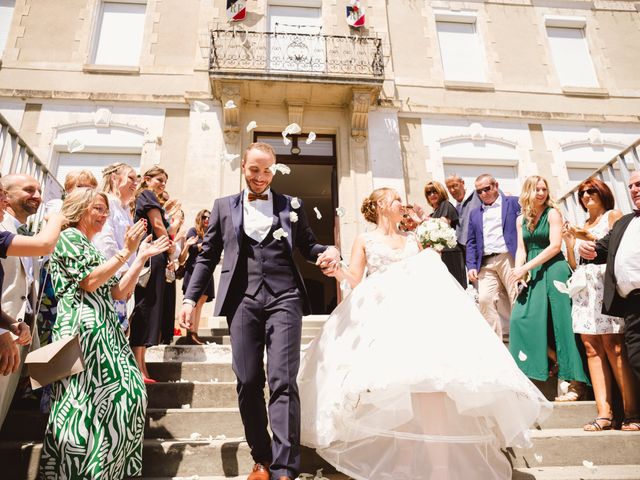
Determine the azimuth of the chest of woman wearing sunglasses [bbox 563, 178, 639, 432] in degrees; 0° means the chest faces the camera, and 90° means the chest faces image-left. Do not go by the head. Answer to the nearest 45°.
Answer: approximately 45°

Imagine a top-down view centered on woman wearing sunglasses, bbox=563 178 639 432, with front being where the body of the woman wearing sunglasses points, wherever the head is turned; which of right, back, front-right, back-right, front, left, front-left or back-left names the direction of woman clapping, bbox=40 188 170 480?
front

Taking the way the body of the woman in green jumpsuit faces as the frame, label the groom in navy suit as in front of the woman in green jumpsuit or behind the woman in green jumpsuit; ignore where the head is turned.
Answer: in front

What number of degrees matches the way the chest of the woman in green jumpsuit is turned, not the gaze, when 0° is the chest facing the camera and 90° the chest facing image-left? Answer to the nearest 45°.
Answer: approximately 45°

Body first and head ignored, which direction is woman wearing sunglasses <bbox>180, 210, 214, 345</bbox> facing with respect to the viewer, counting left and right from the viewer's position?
facing the viewer and to the right of the viewer

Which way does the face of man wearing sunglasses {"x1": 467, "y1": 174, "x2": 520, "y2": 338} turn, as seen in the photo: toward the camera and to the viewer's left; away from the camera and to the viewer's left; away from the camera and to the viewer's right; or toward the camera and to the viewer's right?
toward the camera and to the viewer's left

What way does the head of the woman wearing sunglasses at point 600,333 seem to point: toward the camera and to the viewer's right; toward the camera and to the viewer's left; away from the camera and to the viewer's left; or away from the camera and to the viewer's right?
toward the camera and to the viewer's left

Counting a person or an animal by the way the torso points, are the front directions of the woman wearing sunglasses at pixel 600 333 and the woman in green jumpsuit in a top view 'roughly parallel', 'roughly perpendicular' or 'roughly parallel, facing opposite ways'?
roughly parallel

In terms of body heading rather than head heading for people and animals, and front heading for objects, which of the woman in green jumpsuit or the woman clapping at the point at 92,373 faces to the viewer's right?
the woman clapping

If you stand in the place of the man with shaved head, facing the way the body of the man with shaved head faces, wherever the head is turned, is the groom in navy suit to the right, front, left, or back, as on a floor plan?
front

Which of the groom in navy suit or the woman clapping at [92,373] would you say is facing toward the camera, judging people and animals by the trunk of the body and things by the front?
the groom in navy suit

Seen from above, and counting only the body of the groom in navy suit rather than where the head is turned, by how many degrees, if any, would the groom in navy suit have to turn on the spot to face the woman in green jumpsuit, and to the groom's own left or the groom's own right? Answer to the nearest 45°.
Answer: approximately 90° to the groom's own left

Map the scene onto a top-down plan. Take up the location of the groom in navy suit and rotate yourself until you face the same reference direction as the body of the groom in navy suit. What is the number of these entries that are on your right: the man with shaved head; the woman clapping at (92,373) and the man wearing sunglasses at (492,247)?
2

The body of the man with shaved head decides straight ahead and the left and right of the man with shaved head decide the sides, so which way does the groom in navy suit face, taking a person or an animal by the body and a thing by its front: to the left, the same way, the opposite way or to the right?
to the right

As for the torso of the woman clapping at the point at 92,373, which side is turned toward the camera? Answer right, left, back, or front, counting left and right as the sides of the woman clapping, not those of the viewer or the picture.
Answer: right
